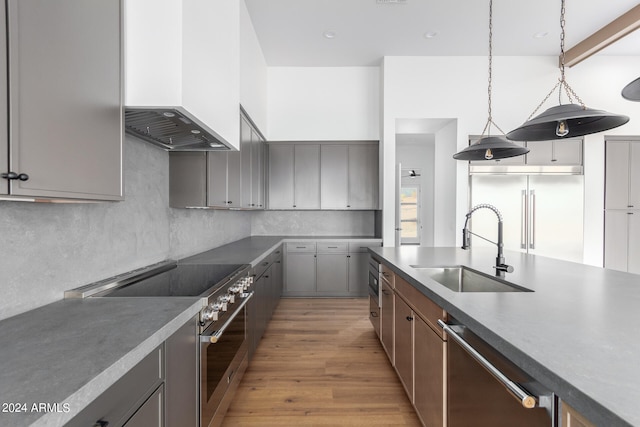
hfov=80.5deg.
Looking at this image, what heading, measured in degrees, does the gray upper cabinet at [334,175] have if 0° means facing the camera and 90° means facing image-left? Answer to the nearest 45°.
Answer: approximately 0°

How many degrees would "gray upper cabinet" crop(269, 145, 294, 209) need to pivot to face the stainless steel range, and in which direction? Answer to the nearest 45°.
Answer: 0° — it already faces it

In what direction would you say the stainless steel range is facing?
to the viewer's right

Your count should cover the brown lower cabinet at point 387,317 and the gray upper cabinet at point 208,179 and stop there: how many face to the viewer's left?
1

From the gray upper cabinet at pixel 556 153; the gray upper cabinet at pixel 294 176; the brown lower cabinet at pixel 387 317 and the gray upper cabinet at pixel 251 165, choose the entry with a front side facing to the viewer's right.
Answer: the gray upper cabinet at pixel 251 165

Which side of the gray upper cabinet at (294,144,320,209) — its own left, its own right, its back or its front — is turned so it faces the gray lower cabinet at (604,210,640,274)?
left

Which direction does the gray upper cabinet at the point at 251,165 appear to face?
to the viewer's right

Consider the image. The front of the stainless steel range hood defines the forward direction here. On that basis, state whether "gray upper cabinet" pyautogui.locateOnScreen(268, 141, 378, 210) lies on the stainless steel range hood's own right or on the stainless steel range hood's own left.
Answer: on the stainless steel range hood's own left

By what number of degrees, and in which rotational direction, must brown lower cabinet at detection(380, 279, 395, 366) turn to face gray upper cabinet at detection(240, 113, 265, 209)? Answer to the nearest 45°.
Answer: approximately 45° to its right

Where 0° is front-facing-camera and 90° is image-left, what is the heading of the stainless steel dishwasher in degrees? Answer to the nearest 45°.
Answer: approximately 45°

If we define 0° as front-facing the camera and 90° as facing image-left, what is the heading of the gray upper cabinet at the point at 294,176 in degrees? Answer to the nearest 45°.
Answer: approximately 0°

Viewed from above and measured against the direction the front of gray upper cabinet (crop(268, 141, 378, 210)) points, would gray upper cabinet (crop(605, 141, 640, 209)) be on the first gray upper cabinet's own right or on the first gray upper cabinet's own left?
on the first gray upper cabinet's own left
